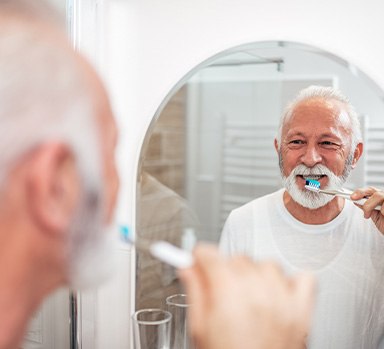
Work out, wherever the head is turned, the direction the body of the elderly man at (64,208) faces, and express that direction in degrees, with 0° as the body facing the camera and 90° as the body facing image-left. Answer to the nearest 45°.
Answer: approximately 225°

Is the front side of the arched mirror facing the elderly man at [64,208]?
yes

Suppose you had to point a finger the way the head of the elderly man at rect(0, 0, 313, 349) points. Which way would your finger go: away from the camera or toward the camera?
away from the camera

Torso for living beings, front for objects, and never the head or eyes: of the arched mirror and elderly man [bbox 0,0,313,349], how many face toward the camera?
1
